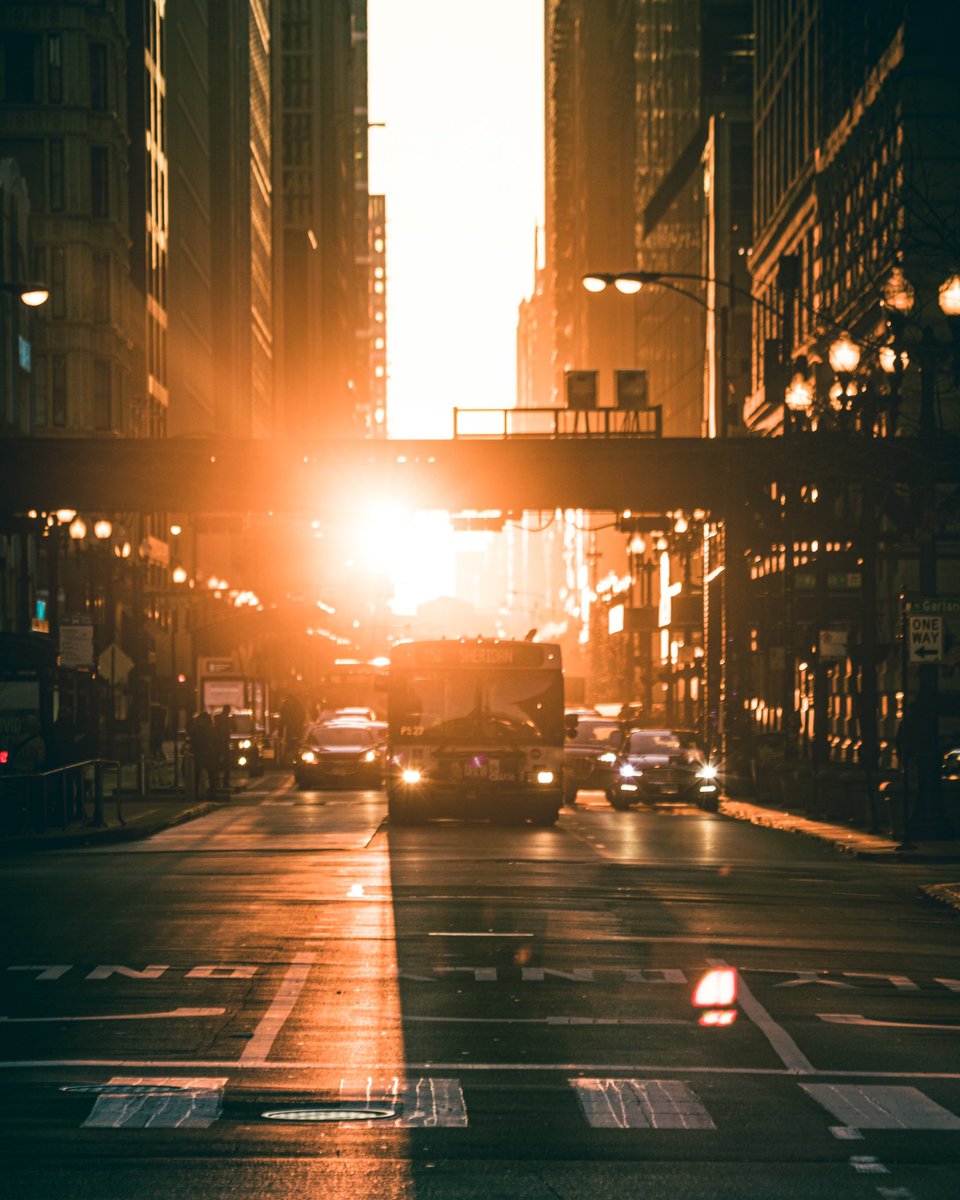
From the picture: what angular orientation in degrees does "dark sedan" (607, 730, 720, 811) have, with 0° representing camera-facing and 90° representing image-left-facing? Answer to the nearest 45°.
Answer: approximately 0°

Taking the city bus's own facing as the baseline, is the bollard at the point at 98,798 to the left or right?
on its right

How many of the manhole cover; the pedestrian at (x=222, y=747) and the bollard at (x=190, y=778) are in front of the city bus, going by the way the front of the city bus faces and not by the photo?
1

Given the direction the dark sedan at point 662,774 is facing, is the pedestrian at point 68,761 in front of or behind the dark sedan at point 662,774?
in front

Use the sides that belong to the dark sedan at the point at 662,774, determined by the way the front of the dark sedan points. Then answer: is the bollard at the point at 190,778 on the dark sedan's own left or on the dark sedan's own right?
on the dark sedan's own right

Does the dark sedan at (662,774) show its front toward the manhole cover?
yes

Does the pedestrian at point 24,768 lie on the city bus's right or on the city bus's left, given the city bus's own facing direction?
on its right

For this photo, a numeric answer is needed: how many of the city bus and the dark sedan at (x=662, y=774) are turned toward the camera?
2
